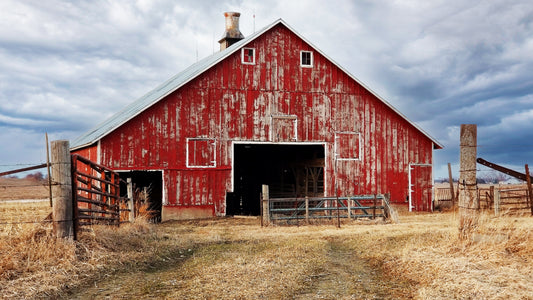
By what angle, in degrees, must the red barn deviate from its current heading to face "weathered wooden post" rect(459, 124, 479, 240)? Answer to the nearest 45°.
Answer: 0° — it already faces it

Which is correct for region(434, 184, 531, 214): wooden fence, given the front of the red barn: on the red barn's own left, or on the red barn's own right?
on the red barn's own left

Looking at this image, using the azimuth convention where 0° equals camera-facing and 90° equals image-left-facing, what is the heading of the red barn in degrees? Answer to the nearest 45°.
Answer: approximately 0°

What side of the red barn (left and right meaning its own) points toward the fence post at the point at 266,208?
front
